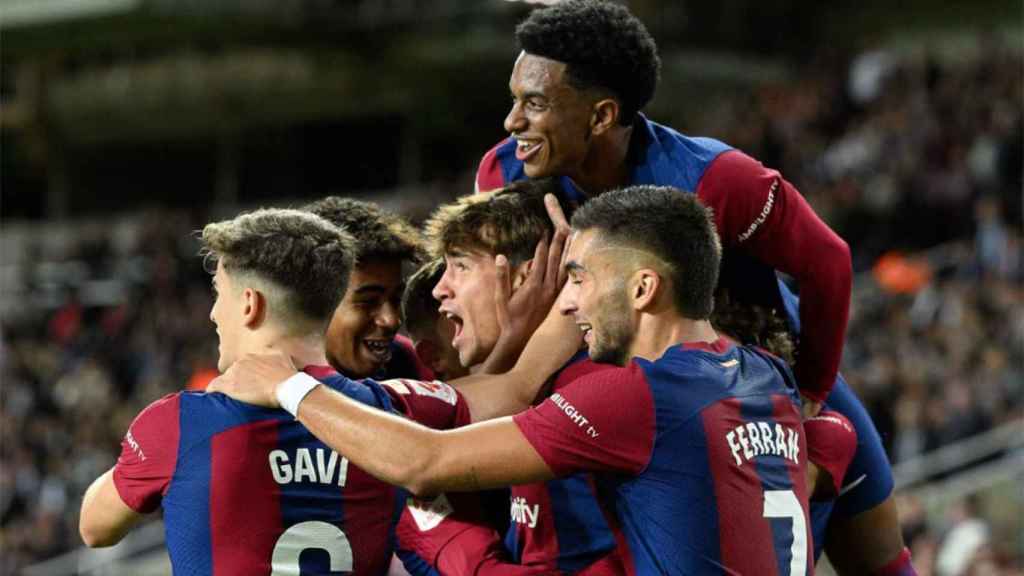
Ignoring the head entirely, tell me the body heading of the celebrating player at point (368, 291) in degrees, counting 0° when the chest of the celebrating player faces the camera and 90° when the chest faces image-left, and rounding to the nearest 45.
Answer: approximately 315°

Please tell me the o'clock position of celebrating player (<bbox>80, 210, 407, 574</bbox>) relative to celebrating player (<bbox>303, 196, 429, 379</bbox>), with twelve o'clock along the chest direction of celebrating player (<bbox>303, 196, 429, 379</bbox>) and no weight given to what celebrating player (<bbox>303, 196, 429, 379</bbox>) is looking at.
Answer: celebrating player (<bbox>80, 210, 407, 574</bbox>) is roughly at 2 o'clock from celebrating player (<bbox>303, 196, 429, 379</bbox>).

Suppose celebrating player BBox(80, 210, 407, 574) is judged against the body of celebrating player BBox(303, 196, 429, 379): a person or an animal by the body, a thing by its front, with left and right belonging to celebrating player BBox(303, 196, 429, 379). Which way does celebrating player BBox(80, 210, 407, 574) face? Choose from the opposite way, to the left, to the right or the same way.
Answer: the opposite way

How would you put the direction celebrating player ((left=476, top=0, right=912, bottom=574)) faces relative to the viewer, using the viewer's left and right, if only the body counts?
facing the viewer and to the left of the viewer

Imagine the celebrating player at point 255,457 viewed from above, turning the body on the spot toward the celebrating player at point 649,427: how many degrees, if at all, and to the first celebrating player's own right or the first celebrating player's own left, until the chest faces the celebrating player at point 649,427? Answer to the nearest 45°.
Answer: approximately 135° to the first celebrating player's own right

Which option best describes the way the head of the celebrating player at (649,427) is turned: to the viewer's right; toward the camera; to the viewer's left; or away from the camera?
to the viewer's left

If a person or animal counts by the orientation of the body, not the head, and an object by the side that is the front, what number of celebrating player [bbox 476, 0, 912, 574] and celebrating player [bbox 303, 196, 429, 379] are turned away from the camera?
0

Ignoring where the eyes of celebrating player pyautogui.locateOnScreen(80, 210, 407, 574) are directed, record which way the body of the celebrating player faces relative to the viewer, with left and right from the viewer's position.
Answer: facing away from the viewer and to the left of the viewer

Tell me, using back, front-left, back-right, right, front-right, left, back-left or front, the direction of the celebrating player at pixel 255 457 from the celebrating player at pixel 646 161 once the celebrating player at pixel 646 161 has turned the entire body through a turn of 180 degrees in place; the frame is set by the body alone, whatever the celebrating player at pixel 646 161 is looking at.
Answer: back
